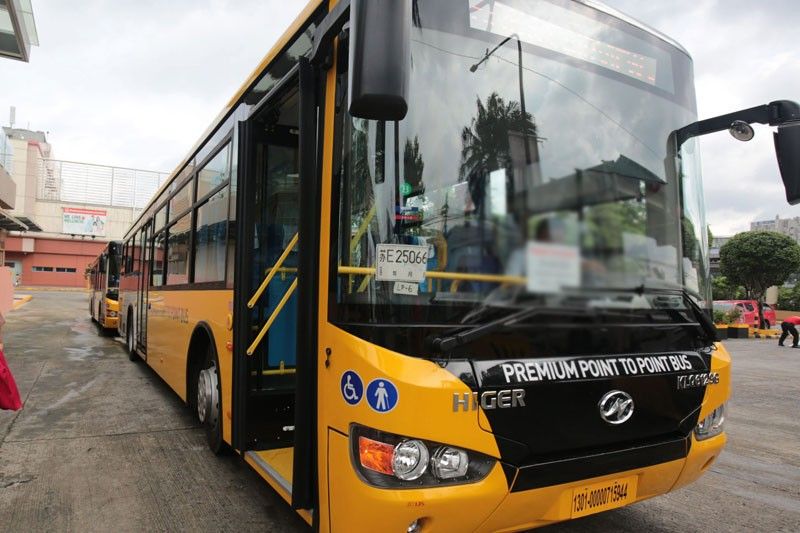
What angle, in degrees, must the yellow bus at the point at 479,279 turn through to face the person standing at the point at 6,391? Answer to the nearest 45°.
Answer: approximately 135° to its right

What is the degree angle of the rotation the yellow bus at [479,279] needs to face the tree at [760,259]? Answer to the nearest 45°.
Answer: approximately 90° to its left

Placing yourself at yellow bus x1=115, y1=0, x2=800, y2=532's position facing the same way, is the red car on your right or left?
on your left

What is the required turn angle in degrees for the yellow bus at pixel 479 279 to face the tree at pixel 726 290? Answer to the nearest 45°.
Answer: approximately 90° to its left

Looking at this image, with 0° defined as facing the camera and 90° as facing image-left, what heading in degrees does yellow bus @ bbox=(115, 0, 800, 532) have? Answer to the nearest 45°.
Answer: approximately 315°
